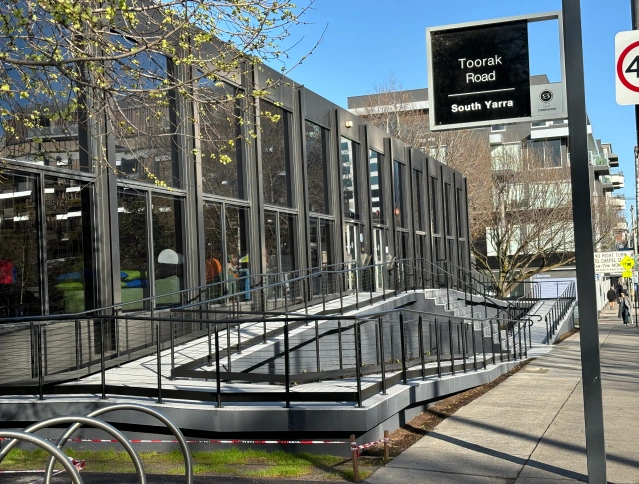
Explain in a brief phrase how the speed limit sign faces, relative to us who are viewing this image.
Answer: facing the viewer

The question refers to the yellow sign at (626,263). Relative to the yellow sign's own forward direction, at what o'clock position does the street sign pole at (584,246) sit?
The street sign pole is roughly at 12 o'clock from the yellow sign.

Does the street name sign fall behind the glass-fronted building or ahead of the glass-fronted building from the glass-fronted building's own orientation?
ahead

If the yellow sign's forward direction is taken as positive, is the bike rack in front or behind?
in front

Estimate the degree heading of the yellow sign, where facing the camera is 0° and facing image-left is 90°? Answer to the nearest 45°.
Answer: approximately 0°

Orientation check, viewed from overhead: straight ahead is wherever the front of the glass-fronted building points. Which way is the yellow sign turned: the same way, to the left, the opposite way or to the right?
to the right

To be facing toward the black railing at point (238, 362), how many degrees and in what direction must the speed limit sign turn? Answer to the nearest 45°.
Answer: approximately 135° to its right

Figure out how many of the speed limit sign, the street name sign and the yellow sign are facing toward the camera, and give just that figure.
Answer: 3

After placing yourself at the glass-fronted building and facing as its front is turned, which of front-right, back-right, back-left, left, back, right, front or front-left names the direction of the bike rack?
front-right

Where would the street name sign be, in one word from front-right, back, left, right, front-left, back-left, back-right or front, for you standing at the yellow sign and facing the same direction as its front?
front

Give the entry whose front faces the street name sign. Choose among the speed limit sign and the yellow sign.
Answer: the yellow sign

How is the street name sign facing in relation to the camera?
toward the camera

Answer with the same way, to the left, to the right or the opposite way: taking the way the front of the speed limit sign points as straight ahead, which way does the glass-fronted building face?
to the left

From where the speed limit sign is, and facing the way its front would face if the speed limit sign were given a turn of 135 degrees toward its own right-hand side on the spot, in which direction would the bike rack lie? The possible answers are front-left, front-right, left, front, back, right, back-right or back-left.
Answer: left
